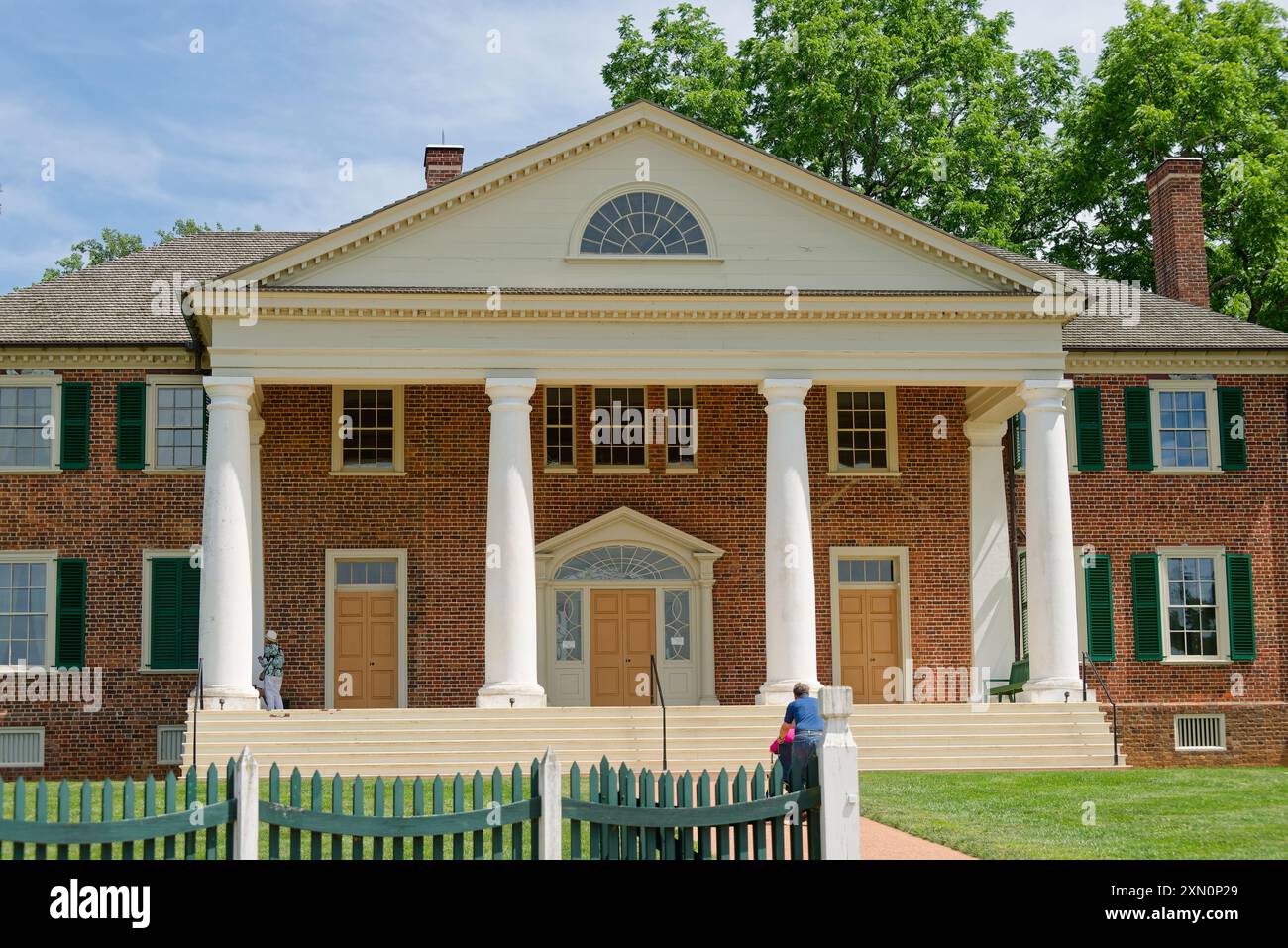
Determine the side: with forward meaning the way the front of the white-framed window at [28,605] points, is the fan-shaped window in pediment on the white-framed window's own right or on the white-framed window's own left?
on the white-framed window's own left

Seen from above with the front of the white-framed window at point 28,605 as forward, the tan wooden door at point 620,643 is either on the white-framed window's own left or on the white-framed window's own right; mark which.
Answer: on the white-framed window's own left

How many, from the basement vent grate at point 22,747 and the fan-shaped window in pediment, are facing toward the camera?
2

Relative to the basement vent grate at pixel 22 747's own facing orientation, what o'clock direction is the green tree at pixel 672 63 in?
The green tree is roughly at 8 o'clock from the basement vent grate.

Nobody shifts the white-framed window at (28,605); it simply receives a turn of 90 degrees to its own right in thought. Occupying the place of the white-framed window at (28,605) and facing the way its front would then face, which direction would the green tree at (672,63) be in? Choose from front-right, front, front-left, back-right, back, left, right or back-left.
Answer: back-right

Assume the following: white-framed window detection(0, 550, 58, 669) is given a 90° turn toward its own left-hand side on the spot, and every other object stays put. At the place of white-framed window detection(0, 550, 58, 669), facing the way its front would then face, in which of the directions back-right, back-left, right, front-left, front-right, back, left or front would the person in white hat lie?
front-right

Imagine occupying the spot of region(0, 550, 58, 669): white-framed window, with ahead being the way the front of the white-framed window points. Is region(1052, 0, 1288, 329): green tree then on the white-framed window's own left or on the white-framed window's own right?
on the white-framed window's own left

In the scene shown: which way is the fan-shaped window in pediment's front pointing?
toward the camera

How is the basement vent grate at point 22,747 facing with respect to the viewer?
toward the camera

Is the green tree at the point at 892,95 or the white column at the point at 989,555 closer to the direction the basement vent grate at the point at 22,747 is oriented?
the white column

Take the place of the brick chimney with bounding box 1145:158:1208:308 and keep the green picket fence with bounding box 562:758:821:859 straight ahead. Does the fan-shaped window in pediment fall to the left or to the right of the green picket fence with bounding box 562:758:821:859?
right

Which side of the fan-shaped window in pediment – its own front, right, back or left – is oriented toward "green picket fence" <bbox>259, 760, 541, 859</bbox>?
front

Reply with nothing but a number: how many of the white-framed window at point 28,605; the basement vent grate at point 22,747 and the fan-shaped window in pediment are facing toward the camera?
3
